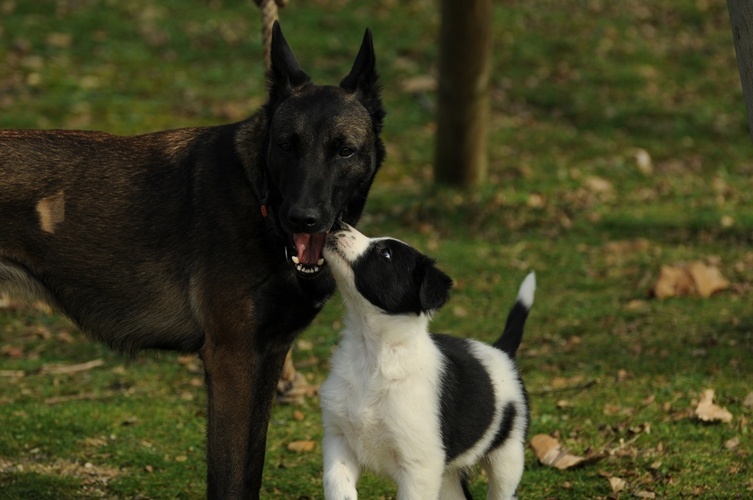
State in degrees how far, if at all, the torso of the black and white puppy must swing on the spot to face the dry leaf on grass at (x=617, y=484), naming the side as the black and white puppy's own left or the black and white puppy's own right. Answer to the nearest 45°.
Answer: approximately 180°

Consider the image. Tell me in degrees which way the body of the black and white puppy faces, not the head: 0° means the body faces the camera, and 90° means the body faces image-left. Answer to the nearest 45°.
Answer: approximately 45°

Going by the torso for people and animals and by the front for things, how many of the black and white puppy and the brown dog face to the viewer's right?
1

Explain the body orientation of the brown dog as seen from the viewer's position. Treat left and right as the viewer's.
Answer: facing to the right of the viewer

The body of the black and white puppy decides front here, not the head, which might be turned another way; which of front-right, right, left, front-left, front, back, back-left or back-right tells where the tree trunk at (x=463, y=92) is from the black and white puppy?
back-right

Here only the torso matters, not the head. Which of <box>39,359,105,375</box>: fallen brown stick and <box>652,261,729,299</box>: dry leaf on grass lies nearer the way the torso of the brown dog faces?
the dry leaf on grass

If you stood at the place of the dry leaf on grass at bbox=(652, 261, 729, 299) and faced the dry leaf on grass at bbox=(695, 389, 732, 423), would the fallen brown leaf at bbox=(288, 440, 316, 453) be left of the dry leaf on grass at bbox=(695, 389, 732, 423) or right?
right

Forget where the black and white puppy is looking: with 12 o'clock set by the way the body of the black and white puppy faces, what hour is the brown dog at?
The brown dog is roughly at 3 o'clock from the black and white puppy.
